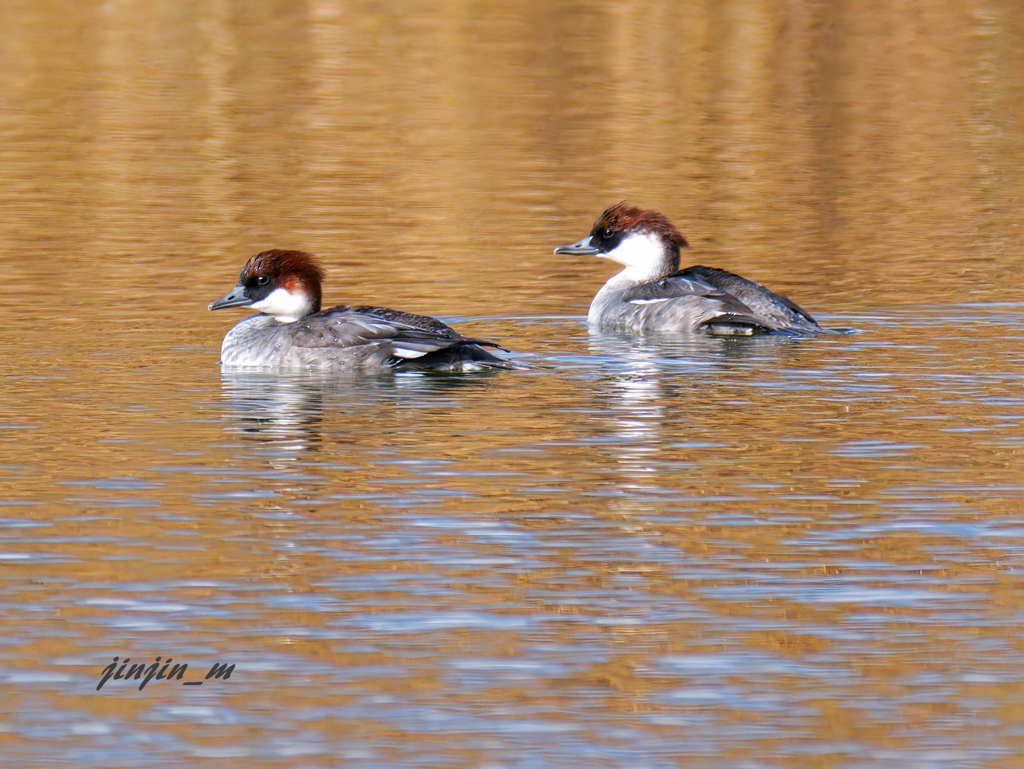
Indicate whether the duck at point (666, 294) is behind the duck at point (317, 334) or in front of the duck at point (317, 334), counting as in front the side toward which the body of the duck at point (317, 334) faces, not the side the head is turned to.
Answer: behind

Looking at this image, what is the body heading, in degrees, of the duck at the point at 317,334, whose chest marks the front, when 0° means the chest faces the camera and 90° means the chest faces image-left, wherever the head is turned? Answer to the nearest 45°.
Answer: approximately 90°

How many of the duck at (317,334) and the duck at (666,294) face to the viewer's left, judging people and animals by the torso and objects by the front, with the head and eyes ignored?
2

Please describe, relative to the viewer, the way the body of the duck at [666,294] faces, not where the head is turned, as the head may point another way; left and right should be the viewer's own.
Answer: facing to the left of the viewer
